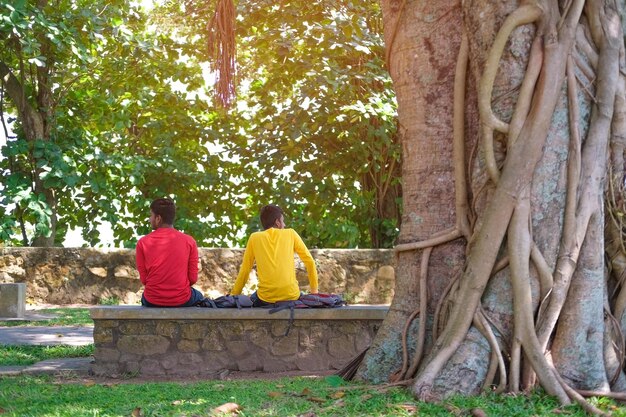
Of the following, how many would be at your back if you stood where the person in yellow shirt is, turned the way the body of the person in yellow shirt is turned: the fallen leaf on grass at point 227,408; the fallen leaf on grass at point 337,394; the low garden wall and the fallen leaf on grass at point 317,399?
3

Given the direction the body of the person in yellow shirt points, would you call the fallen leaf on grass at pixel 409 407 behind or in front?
behind

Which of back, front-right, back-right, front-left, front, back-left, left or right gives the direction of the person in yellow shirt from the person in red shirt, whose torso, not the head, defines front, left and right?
right

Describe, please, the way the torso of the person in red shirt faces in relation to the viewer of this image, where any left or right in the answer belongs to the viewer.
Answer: facing away from the viewer

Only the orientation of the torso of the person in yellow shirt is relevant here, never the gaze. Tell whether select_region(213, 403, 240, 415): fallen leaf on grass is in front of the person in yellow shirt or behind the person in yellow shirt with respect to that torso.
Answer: behind

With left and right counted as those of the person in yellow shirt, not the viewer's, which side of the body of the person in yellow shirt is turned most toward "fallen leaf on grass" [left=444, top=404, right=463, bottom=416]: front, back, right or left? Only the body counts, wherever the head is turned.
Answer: back

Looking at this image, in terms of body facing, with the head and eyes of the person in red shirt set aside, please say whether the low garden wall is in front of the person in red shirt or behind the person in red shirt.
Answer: in front

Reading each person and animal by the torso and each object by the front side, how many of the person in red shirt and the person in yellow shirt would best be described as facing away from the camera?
2

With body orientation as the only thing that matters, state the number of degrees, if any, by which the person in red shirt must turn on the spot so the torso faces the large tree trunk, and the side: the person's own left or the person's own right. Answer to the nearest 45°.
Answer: approximately 135° to the person's own right

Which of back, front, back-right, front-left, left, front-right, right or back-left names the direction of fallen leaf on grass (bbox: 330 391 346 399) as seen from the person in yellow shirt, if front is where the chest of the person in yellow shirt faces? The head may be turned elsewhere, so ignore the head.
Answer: back

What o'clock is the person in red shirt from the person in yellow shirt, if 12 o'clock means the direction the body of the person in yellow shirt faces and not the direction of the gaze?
The person in red shirt is roughly at 9 o'clock from the person in yellow shirt.

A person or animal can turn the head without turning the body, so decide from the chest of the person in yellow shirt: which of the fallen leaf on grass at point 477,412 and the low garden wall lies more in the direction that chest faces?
the low garden wall

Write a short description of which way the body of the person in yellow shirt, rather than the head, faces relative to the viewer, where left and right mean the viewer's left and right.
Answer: facing away from the viewer
